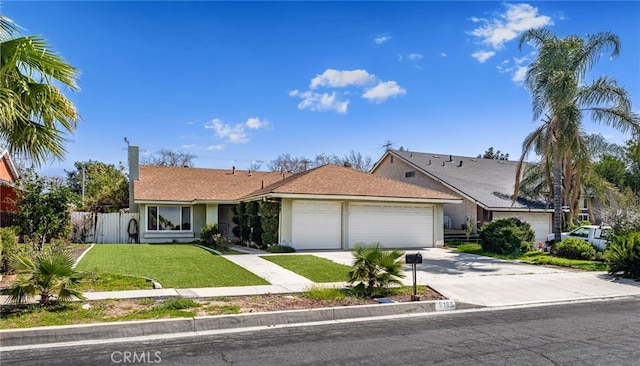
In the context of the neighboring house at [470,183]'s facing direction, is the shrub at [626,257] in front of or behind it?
in front

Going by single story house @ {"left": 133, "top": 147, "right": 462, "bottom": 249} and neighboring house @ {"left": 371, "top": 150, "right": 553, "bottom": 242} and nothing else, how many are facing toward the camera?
2

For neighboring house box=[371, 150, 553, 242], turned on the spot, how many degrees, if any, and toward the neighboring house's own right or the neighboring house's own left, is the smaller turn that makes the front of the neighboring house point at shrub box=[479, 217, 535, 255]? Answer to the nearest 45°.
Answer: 0° — it already faces it

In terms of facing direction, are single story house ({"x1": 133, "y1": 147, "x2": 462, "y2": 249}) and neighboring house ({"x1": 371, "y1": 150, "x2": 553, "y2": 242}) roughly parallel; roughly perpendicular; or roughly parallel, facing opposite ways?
roughly parallel

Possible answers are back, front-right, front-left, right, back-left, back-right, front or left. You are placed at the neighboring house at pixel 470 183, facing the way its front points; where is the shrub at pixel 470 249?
front

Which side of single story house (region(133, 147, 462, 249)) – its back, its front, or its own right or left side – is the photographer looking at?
front

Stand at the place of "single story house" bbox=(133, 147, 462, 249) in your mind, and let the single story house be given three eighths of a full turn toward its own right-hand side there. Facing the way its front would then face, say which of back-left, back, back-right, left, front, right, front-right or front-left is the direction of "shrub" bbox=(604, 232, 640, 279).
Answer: back

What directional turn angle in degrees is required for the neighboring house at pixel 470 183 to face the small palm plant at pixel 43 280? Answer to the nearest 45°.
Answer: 0° — it already faces it

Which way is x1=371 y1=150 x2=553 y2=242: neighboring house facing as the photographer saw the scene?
facing the viewer

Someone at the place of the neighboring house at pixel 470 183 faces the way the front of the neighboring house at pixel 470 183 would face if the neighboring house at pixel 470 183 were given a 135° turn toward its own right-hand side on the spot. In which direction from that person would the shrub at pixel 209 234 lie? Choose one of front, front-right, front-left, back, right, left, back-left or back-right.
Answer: left

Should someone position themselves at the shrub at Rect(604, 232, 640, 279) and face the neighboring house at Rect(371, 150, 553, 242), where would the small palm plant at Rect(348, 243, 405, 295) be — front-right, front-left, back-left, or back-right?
back-left
